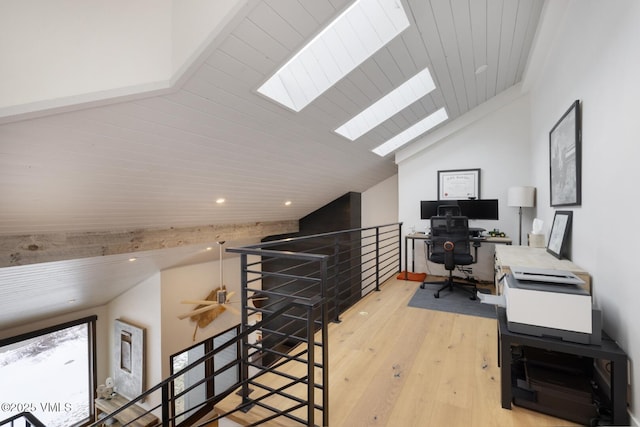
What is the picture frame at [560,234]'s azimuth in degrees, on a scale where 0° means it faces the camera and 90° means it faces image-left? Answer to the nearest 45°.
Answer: approximately 45°

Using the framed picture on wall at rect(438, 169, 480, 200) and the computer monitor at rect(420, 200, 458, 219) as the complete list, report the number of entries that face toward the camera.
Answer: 2

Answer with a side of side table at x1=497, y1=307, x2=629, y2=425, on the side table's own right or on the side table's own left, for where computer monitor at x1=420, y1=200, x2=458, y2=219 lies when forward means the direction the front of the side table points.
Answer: on the side table's own right

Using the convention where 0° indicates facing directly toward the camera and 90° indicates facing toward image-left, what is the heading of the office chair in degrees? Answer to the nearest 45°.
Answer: approximately 180°

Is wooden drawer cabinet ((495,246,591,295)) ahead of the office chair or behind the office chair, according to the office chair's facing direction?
behind

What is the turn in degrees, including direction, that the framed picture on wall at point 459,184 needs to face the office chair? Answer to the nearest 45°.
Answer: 0° — it already faces it

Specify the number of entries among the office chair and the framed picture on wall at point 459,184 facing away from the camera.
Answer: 1

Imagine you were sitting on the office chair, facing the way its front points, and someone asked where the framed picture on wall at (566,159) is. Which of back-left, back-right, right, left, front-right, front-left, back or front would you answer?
back-right
